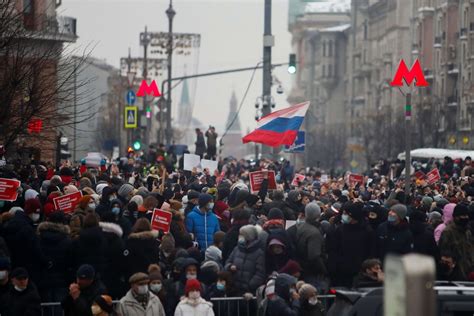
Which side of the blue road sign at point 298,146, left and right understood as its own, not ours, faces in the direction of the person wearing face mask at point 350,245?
front

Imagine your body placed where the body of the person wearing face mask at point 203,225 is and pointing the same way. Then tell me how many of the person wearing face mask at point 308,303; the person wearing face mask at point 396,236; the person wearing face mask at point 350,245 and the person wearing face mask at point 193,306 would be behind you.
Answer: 0

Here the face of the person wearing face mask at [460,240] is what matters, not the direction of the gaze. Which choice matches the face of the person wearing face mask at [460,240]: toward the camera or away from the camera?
toward the camera

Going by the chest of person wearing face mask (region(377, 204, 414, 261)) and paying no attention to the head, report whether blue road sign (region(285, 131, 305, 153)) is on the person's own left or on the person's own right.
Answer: on the person's own right

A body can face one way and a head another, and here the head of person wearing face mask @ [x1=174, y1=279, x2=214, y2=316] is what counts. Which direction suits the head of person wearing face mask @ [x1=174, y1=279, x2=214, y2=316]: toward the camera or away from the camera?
toward the camera

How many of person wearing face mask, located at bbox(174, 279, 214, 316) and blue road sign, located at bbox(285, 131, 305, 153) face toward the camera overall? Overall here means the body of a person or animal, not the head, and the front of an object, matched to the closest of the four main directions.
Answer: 2

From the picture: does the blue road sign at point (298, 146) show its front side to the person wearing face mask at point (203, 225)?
yes

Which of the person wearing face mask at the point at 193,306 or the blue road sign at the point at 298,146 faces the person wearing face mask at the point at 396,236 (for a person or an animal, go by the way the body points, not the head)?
the blue road sign

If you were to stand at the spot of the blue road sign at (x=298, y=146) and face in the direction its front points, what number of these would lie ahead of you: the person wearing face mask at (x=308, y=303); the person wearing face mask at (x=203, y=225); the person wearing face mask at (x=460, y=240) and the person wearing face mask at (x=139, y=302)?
4

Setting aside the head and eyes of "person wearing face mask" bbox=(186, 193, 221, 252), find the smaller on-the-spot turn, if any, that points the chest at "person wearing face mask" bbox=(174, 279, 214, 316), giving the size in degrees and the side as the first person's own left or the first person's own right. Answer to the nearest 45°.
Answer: approximately 45° to the first person's own right

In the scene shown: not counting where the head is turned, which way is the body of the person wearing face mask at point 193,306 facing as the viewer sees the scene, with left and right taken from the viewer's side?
facing the viewer
